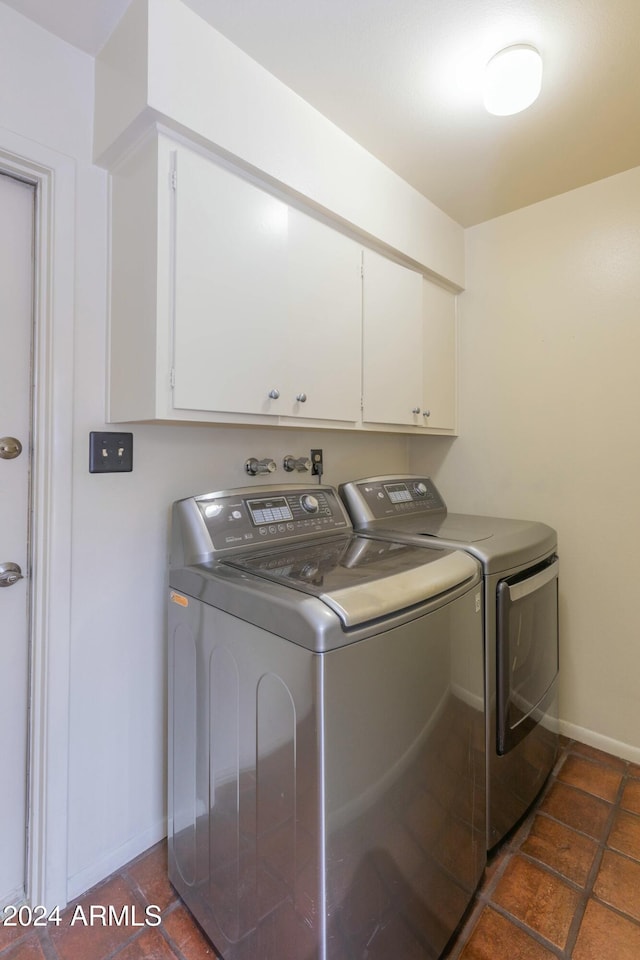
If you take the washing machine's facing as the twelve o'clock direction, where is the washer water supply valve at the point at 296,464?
The washer water supply valve is roughly at 7 o'clock from the washing machine.

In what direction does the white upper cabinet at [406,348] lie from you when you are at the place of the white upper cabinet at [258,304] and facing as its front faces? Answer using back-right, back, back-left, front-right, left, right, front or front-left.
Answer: left

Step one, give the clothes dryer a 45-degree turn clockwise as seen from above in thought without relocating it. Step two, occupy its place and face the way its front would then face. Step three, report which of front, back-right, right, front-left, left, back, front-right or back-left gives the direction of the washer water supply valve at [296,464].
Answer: right

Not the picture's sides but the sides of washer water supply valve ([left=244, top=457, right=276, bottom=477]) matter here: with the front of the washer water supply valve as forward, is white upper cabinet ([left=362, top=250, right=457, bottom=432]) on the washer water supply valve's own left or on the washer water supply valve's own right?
on the washer water supply valve's own left

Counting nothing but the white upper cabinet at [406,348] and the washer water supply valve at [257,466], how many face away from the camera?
0
